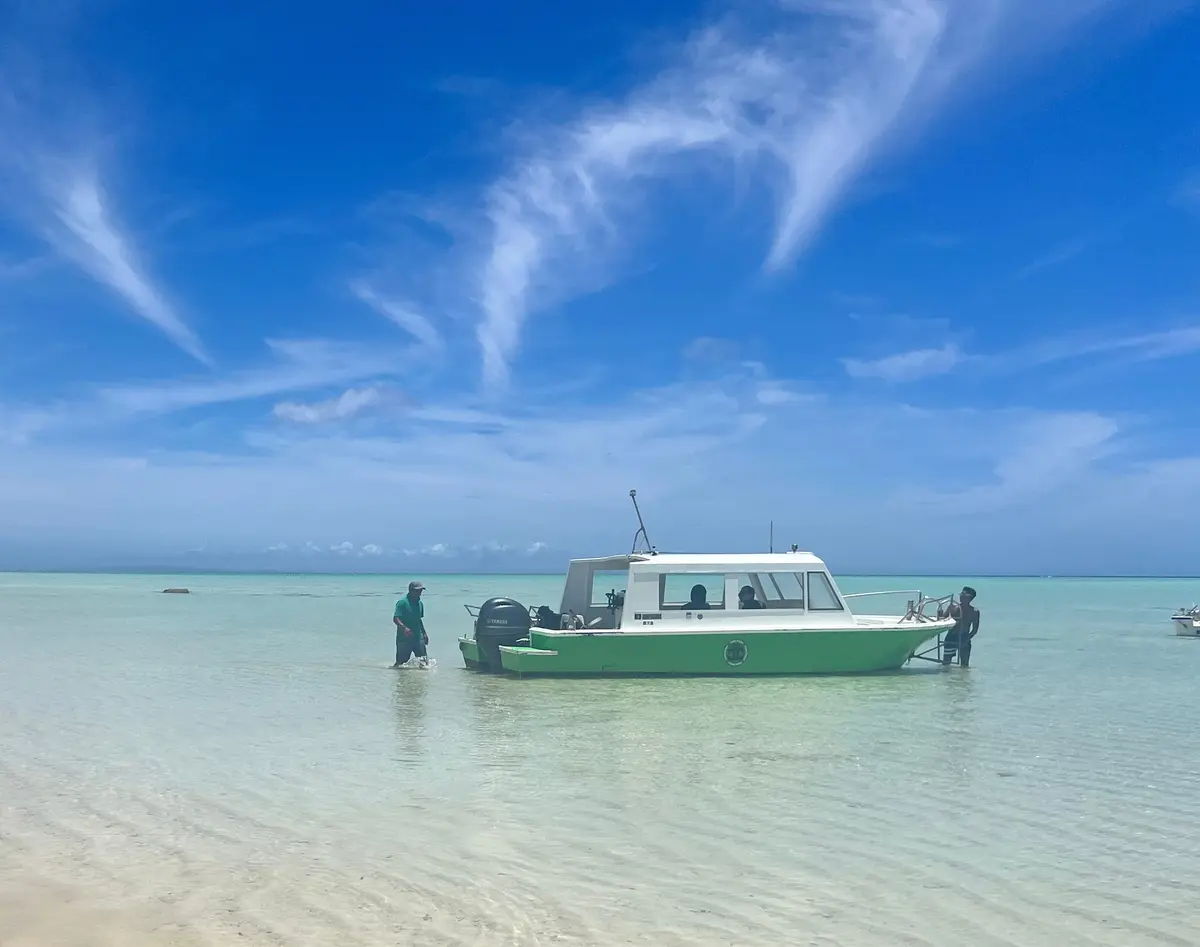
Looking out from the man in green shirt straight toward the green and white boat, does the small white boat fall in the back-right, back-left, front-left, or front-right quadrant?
front-left

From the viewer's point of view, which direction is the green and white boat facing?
to the viewer's right

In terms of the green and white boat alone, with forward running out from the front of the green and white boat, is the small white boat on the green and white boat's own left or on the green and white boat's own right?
on the green and white boat's own left

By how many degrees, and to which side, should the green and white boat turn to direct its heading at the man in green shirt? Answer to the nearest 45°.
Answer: approximately 180°

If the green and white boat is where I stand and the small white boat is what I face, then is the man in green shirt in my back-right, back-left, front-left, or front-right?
back-left

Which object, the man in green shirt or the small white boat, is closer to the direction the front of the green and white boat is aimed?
the small white boat

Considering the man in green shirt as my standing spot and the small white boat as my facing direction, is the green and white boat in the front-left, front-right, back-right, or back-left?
front-right
